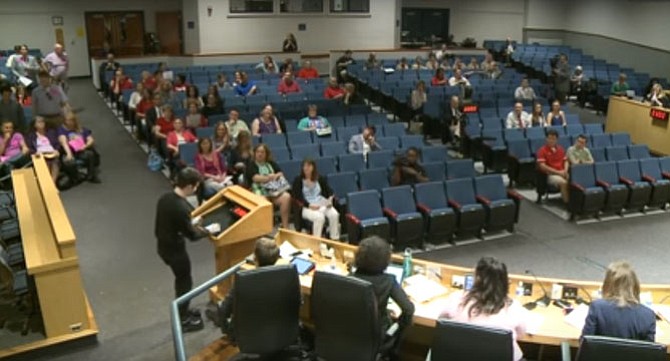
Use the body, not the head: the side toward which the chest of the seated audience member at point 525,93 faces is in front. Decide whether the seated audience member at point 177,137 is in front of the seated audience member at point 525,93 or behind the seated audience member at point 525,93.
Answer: in front

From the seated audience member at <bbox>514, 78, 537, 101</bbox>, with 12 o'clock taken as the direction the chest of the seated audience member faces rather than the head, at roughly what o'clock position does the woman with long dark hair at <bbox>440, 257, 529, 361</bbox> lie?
The woman with long dark hair is roughly at 12 o'clock from the seated audience member.

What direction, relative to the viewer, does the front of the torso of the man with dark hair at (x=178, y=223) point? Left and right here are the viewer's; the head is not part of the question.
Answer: facing to the right of the viewer

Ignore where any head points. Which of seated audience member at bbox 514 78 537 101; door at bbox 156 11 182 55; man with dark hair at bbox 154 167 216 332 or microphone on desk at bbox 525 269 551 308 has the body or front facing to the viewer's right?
the man with dark hair

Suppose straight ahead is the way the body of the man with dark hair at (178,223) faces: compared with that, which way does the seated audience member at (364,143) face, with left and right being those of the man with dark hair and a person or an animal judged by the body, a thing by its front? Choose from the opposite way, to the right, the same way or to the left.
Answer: to the right

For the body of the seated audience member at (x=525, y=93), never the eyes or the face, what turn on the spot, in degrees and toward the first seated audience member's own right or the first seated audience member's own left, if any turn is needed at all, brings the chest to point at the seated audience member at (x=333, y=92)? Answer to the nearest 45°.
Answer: approximately 90° to the first seated audience member's own right

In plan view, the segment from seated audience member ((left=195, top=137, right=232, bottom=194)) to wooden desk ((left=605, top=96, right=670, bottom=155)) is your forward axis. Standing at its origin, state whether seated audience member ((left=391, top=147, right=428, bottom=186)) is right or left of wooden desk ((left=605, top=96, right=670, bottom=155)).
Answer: right

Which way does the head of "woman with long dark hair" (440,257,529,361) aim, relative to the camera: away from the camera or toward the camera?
away from the camera

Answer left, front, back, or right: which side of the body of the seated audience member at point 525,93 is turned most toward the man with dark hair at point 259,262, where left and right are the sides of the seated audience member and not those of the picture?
front

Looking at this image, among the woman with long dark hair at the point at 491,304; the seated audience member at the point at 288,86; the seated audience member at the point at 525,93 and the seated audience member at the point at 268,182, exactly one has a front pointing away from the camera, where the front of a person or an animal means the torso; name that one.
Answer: the woman with long dark hair

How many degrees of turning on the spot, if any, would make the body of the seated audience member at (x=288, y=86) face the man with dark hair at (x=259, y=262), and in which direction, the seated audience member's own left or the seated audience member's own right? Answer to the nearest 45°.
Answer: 0° — they already face them

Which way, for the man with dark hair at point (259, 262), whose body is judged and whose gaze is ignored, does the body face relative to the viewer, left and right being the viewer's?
facing away from the viewer and to the left of the viewer

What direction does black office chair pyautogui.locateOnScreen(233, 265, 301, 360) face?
away from the camera

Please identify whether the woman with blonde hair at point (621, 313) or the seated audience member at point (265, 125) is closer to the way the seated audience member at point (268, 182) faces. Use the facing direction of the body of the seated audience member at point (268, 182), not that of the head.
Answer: the woman with blonde hair
